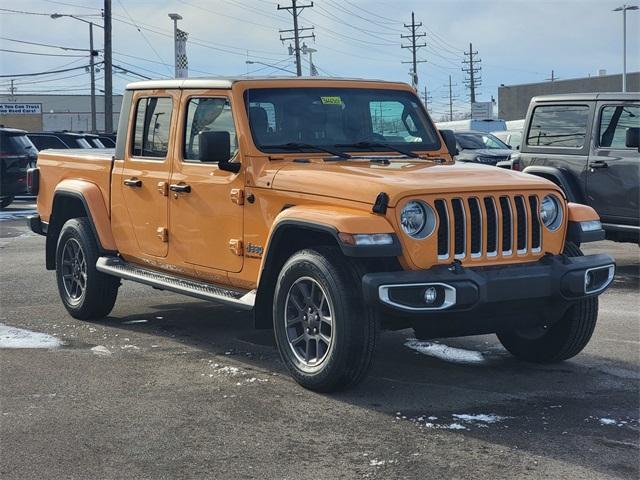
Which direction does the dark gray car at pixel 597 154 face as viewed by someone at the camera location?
facing to the right of the viewer

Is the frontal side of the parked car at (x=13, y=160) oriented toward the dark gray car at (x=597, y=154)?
no

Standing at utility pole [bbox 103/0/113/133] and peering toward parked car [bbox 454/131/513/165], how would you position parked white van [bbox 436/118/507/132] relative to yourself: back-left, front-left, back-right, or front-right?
front-left

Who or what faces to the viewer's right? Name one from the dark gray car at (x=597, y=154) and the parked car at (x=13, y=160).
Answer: the dark gray car

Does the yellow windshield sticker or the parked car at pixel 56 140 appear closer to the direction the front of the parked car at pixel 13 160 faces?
the parked car

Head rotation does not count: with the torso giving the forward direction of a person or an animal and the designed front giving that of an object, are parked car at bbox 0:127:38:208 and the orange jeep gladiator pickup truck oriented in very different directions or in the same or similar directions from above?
very different directions

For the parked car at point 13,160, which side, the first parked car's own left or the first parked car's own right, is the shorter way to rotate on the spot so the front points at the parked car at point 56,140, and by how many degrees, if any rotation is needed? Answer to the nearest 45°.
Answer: approximately 45° to the first parked car's own right

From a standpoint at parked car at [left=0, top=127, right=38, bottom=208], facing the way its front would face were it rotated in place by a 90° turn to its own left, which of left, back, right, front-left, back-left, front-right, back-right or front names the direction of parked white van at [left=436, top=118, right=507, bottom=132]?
back

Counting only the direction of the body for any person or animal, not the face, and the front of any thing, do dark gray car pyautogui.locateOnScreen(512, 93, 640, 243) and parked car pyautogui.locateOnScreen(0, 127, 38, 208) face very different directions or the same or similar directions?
very different directions

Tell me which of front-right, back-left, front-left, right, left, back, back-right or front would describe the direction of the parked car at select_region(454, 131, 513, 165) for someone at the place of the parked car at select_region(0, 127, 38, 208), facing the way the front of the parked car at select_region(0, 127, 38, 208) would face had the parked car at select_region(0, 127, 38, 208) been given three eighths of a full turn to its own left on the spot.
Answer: left

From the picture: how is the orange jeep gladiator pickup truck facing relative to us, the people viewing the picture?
facing the viewer and to the right of the viewer

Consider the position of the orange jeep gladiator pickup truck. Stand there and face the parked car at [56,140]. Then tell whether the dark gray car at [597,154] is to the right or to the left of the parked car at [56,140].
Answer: right

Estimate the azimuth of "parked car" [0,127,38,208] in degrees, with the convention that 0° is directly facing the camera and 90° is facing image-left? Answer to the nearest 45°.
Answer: approximately 135°

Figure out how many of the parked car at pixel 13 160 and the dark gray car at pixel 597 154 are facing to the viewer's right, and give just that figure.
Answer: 1
